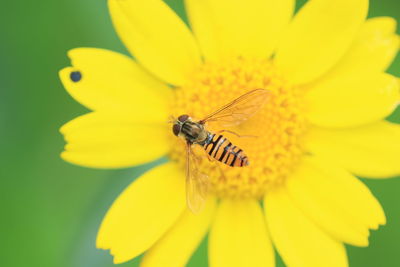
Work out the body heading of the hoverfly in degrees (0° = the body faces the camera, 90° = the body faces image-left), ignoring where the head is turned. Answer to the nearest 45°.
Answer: approximately 135°
